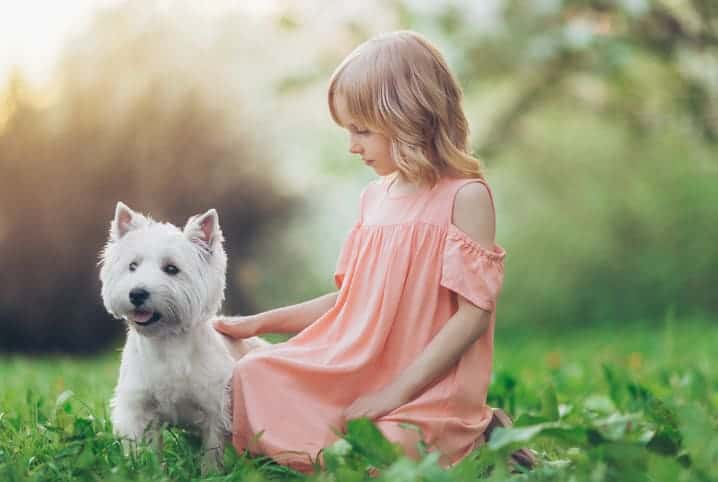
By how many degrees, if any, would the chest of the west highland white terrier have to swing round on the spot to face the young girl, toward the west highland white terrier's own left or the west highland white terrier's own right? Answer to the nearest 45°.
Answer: approximately 135° to the west highland white terrier's own left

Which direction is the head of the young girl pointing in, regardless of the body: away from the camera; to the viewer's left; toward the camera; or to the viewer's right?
to the viewer's left

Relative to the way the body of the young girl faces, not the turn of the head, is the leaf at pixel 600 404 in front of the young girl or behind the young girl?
behind

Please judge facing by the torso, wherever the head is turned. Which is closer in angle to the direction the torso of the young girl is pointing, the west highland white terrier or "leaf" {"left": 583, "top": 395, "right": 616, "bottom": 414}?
the west highland white terrier

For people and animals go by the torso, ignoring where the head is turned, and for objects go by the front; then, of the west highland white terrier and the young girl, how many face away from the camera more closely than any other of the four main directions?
0

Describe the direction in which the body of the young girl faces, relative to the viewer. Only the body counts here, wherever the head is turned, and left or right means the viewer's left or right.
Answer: facing the viewer and to the left of the viewer

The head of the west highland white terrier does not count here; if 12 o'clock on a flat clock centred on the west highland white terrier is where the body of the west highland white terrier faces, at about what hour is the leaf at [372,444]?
The leaf is roughly at 9 o'clock from the west highland white terrier.
